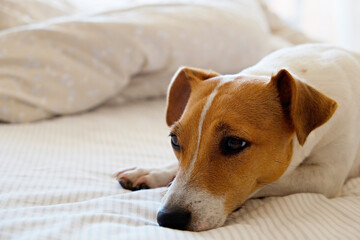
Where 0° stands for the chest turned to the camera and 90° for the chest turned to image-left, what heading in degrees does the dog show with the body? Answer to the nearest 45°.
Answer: approximately 45°

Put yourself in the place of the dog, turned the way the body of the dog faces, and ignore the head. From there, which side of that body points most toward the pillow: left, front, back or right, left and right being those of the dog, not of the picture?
right
